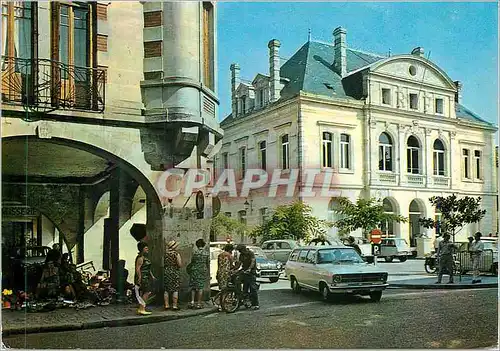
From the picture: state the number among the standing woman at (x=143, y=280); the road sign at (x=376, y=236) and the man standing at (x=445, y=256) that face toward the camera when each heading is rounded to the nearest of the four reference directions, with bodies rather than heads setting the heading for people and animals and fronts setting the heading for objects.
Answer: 2

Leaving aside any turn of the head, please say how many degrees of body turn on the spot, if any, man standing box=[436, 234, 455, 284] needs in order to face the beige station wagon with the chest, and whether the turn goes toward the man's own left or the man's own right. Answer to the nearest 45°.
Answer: approximately 45° to the man's own right

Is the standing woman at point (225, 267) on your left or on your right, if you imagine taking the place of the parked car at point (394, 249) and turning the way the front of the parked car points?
on your right

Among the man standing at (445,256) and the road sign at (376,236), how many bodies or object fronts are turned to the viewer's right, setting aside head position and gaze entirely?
0

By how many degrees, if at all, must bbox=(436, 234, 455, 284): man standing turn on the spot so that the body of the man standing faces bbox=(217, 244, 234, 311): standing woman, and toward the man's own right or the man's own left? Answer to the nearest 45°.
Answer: approximately 45° to the man's own right
